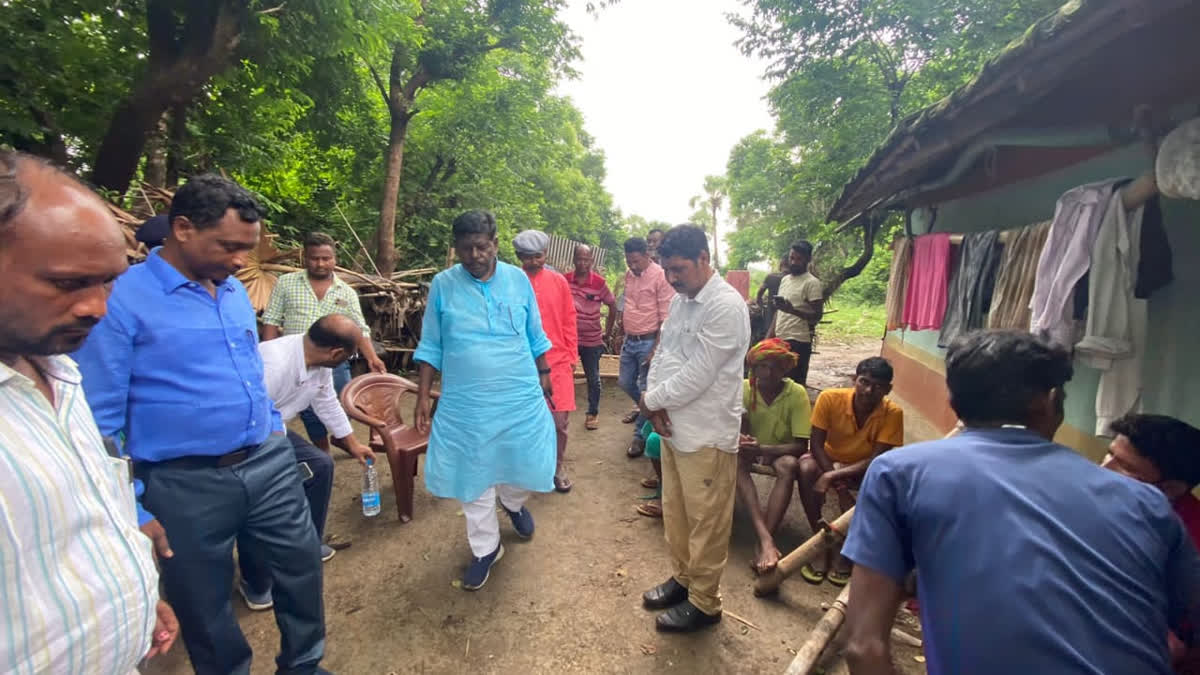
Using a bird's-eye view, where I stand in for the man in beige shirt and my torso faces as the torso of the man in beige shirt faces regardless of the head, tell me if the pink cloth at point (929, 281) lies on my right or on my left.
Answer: on my left

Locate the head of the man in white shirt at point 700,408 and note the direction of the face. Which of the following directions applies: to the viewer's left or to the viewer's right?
to the viewer's left

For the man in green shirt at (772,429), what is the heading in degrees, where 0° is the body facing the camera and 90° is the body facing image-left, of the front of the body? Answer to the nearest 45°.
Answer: approximately 45°

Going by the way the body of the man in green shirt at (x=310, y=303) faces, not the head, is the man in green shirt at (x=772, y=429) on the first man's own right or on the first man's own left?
on the first man's own left

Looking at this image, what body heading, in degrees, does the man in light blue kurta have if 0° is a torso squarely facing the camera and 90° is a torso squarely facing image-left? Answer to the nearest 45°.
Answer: approximately 0°

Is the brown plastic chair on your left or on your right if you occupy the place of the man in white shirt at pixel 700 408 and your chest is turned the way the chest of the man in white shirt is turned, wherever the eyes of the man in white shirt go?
on your right

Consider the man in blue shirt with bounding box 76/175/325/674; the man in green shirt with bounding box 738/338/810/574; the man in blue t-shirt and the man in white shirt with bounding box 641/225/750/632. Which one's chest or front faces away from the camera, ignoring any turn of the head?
the man in blue t-shirt

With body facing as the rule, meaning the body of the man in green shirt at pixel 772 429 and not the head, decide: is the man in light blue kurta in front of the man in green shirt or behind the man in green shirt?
in front

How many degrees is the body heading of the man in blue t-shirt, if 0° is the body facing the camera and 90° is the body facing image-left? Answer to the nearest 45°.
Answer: approximately 180°

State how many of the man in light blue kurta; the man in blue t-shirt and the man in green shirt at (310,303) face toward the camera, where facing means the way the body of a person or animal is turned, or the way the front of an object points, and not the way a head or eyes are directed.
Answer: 2

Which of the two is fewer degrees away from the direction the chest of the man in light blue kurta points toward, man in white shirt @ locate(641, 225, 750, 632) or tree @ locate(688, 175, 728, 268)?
the man in white shirt

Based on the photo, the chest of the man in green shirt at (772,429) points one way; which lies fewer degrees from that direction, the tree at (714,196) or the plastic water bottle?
the plastic water bottle

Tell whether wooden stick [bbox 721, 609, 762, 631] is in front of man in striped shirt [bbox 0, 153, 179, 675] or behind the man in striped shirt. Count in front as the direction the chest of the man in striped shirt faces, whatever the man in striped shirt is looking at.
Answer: in front
